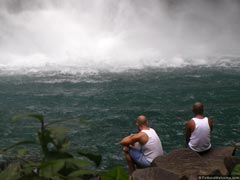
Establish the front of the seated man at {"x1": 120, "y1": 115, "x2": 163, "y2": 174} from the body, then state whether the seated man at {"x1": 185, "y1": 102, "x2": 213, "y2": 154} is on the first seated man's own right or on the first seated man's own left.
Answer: on the first seated man's own right

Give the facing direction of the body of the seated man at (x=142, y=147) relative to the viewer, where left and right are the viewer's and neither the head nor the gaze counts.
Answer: facing away from the viewer and to the left of the viewer
